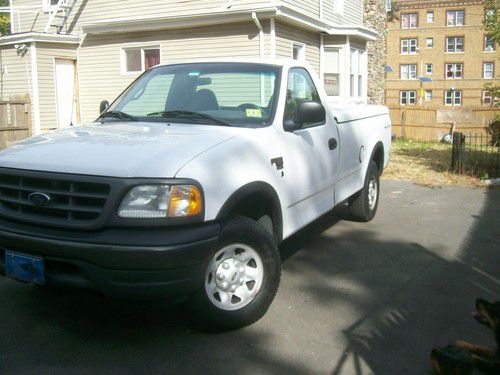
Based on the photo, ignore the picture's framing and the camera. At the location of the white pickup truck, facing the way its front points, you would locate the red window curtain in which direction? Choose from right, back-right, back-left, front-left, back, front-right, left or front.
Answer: back-right

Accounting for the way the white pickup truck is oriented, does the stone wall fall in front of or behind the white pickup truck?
behind

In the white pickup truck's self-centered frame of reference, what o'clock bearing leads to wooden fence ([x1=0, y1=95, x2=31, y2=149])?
The wooden fence is roughly at 4 o'clock from the white pickup truck.

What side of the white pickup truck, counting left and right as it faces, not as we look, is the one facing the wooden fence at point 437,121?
back

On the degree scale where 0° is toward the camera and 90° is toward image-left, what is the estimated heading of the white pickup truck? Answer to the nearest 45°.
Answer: approximately 45°
